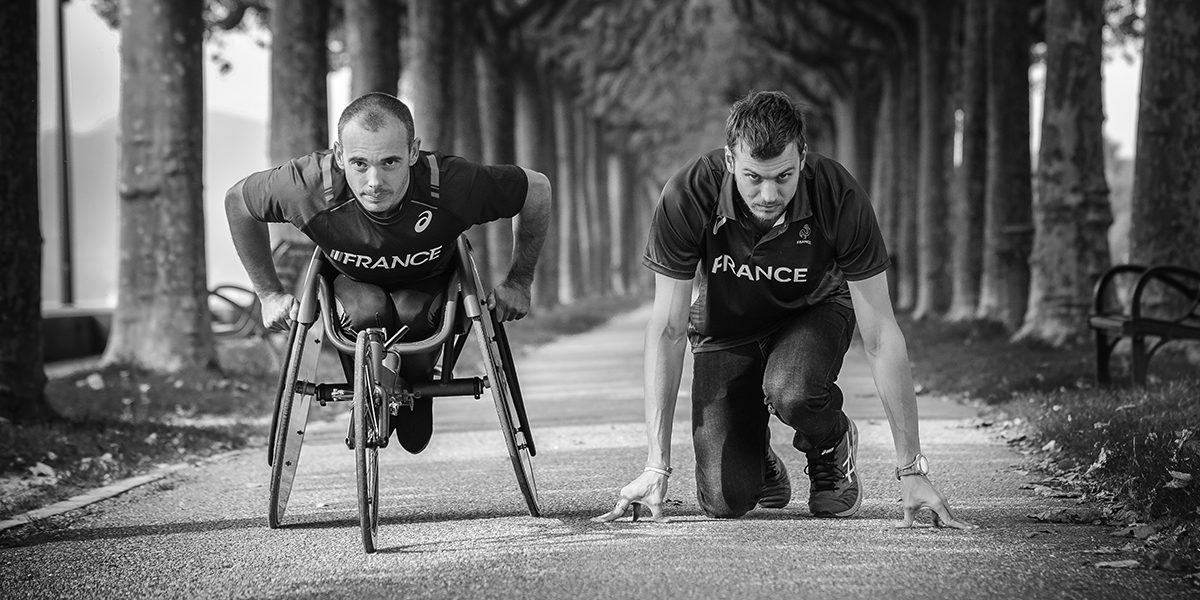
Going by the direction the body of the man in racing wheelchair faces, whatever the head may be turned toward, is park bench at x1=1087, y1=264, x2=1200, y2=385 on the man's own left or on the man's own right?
on the man's own left

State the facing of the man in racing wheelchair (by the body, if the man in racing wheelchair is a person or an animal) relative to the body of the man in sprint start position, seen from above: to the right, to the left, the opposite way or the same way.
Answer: the same way

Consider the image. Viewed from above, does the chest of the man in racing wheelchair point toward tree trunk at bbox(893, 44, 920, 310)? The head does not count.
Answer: no

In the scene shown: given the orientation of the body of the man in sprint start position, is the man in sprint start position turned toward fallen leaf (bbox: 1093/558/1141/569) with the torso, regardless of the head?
no

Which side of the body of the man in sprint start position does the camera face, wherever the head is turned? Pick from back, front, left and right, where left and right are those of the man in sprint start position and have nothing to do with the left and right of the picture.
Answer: front

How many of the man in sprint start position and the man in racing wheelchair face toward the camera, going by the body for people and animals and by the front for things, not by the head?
2

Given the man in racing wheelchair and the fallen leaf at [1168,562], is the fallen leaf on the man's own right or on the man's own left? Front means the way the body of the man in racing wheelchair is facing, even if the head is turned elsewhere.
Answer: on the man's own left

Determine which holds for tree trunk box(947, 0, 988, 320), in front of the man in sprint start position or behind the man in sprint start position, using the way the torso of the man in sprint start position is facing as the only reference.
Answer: behind

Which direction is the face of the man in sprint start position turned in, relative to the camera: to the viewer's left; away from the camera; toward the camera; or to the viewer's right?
toward the camera

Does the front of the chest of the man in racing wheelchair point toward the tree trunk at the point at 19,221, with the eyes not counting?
no

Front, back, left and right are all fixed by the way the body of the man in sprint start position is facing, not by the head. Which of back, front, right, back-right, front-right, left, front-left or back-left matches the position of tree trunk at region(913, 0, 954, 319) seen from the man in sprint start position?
back

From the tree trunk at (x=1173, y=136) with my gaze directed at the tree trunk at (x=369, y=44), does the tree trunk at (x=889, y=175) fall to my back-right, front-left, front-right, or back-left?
front-right

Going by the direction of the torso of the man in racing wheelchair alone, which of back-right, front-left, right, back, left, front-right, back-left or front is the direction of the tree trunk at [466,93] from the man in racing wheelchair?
back

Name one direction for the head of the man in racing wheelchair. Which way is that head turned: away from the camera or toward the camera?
toward the camera

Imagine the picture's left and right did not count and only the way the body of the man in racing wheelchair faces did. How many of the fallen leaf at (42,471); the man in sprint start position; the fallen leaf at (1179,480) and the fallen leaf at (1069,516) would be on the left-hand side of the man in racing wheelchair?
3

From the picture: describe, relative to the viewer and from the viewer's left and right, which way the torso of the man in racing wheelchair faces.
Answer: facing the viewer

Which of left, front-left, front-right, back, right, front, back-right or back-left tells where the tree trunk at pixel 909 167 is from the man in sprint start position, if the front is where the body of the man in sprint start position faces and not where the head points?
back

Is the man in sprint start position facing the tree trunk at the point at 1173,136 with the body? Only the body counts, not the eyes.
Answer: no

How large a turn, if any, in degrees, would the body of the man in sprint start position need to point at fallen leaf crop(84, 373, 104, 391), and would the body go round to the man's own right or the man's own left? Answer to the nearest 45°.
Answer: approximately 135° to the man's own right
